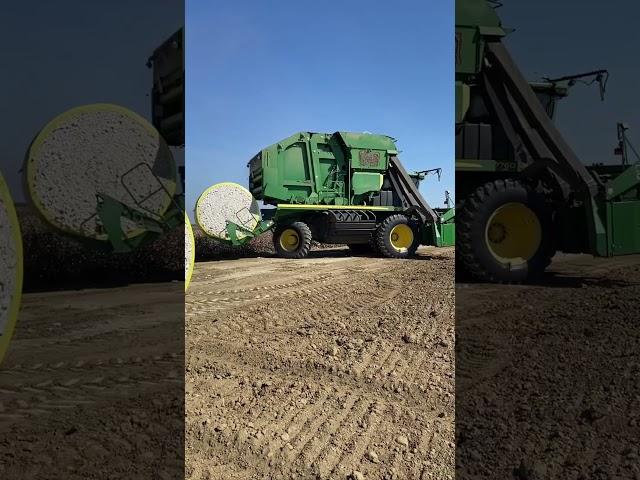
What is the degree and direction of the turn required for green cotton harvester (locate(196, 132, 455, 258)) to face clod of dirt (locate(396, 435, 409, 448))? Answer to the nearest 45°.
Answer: approximately 90° to its right

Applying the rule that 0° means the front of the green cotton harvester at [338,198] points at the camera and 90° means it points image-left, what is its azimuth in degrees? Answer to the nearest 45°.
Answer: approximately 270°

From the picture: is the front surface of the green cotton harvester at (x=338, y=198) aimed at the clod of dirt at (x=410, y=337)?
no

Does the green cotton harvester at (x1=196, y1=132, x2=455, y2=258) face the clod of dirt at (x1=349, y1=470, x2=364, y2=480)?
no

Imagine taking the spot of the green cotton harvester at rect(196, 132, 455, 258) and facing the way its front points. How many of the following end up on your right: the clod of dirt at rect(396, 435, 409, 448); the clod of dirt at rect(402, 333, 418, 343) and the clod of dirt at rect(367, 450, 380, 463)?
3

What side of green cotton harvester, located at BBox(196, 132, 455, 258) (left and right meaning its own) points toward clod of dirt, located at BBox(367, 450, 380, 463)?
right
